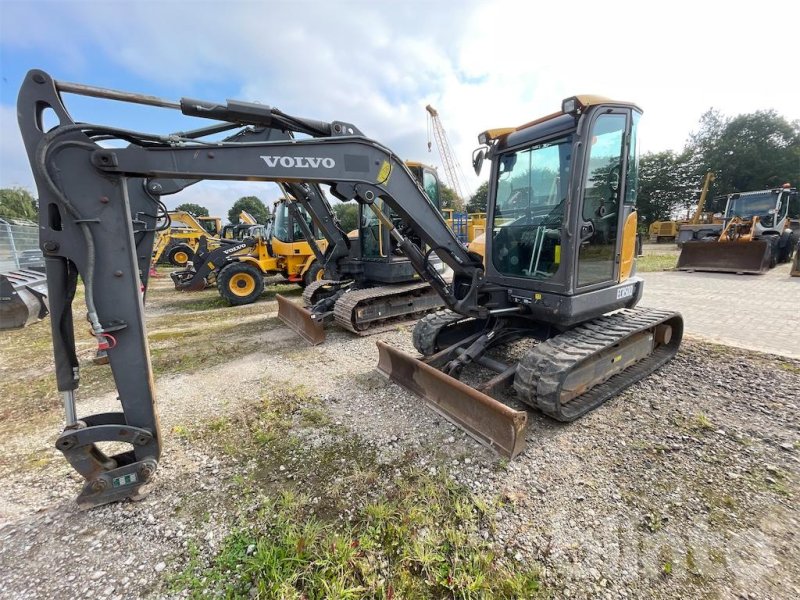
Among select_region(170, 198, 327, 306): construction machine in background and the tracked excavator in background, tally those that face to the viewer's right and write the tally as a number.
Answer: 0

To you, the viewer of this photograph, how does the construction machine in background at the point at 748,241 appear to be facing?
facing the viewer and to the left of the viewer

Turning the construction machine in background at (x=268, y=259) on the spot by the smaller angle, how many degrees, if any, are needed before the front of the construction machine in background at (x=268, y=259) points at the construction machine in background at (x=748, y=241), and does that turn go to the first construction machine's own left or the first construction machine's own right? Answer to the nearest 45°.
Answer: approximately 135° to the first construction machine's own left

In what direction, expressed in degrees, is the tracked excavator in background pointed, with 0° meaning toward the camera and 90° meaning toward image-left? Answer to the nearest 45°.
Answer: approximately 45°

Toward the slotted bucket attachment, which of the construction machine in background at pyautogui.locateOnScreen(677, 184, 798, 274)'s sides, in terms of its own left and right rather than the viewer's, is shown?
front

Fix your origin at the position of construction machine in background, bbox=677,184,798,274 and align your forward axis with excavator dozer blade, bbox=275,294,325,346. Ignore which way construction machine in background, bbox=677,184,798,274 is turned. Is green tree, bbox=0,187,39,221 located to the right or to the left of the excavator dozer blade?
right

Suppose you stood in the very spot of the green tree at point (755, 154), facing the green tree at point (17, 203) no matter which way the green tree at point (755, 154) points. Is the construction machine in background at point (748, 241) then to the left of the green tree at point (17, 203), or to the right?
left

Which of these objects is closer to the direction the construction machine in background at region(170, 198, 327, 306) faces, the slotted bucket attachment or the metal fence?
the slotted bucket attachment

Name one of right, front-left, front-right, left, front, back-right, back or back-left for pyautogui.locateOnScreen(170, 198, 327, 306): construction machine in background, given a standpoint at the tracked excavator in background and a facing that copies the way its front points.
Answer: right
